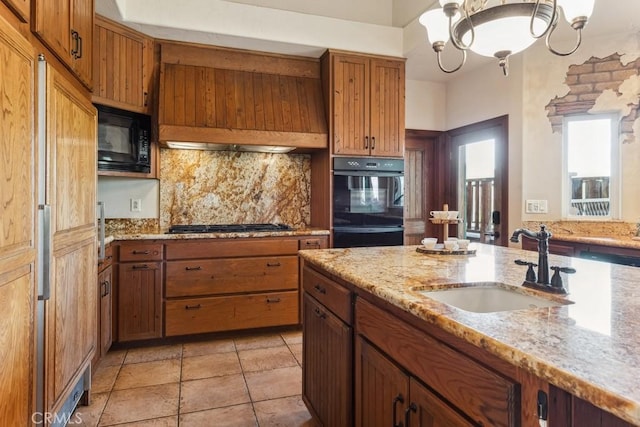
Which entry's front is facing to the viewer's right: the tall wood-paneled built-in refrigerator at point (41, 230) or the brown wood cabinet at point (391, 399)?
the tall wood-paneled built-in refrigerator

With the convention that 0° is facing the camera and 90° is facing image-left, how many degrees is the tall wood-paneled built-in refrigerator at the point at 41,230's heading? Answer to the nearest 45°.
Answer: approximately 270°

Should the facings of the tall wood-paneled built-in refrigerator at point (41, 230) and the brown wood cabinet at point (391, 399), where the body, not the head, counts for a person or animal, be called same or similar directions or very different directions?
very different directions

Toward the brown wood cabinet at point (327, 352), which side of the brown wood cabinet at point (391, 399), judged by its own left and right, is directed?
right

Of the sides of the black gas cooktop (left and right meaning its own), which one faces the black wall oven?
left

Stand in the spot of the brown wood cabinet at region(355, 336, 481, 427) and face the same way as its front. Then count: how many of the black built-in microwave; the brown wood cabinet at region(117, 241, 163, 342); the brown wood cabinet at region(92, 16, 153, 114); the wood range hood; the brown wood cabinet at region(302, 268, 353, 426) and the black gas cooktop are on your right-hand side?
6

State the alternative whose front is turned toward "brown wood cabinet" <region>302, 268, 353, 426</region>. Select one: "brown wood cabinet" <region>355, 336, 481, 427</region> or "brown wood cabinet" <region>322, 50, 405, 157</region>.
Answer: "brown wood cabinet" <region>322, 50, 405, 157</region>

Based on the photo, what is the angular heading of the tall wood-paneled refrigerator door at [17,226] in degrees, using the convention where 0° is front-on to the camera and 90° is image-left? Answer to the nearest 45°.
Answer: approximately 270°

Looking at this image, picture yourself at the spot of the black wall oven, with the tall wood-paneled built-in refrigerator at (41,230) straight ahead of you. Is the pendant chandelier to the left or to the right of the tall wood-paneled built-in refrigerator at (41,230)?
left

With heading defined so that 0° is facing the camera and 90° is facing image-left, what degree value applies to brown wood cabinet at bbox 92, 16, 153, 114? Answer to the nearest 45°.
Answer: approximately 315°

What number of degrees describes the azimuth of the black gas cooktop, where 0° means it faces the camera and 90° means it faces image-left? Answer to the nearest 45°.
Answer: approximately 0°
